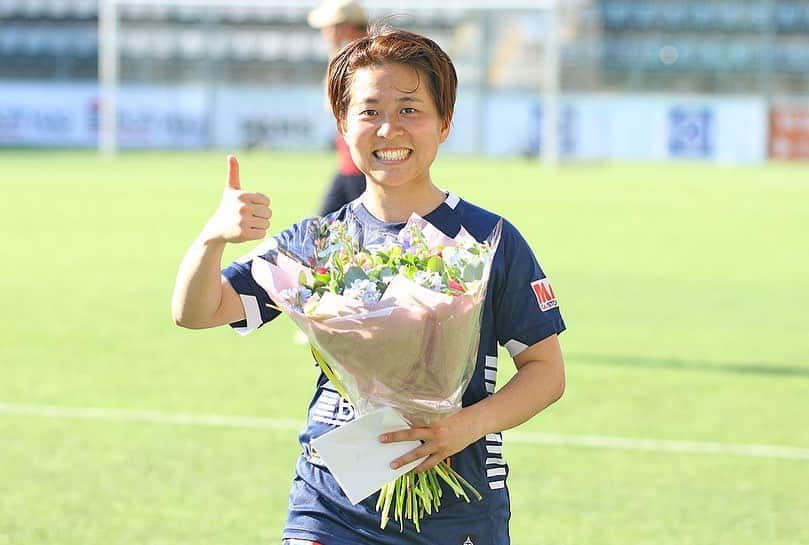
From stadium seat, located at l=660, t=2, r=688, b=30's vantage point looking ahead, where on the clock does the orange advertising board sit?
The orange advertising board is roughly at 11 o'clock from the stadium seat.

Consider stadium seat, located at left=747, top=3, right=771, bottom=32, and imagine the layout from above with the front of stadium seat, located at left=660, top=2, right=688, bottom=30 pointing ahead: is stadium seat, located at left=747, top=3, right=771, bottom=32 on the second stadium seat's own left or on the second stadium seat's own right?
on the second stadium seat's own left

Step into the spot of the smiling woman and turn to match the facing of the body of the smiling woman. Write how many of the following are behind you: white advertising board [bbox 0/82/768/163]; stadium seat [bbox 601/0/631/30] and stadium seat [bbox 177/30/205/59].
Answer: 3

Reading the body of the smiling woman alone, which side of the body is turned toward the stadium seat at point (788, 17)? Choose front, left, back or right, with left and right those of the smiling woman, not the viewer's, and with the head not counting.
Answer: back

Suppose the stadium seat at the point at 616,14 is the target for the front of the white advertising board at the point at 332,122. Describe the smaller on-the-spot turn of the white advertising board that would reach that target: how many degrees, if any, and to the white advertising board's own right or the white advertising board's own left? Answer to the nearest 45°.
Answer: approximately 135° to the white advertising board's own left

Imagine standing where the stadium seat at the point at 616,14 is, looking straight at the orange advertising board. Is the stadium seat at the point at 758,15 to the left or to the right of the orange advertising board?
left

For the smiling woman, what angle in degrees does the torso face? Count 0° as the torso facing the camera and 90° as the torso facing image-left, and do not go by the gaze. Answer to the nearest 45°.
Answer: approximately 0°

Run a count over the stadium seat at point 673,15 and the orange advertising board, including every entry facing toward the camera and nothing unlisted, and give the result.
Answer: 2

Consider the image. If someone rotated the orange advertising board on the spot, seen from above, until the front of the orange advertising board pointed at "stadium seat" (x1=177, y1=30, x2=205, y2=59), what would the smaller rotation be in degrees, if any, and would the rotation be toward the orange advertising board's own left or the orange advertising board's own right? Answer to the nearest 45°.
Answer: approximately 90° to the orange advertising board's own right

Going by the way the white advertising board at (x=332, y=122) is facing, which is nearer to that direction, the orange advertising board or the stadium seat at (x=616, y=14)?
the orange advertising board

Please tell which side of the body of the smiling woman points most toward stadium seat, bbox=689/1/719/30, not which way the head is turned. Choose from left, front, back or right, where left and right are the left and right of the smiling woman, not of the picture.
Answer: back

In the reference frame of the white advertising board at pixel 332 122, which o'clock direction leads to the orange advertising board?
The orange advertising board is roughly at 9 o'clock from the white advertising board.

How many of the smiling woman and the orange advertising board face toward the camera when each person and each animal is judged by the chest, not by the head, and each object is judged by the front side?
2
